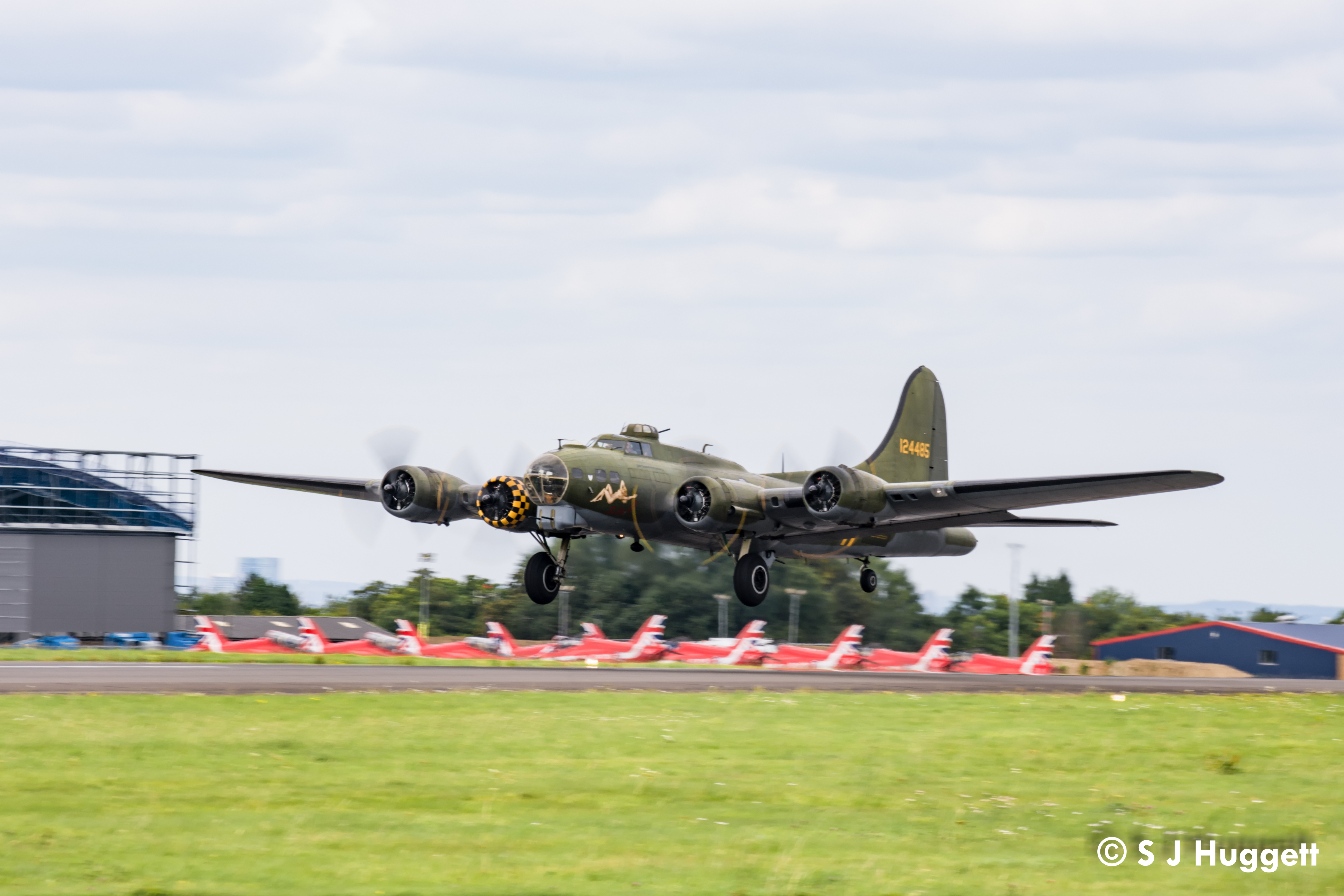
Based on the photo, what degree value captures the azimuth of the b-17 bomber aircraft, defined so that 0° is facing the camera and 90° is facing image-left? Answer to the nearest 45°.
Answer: approximately 45°
